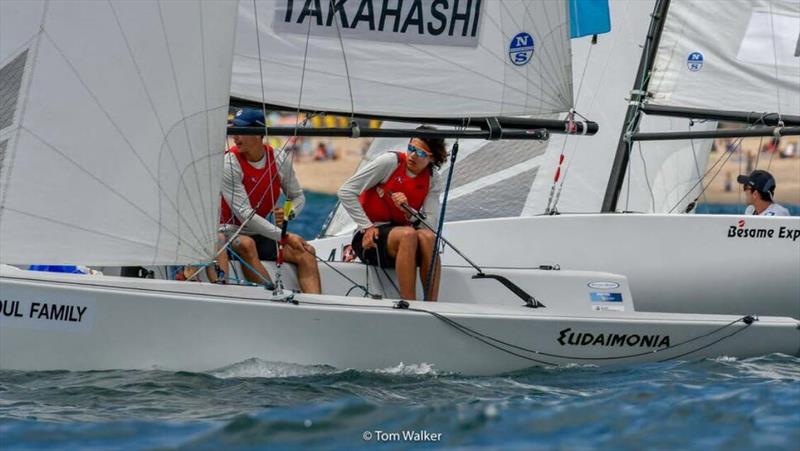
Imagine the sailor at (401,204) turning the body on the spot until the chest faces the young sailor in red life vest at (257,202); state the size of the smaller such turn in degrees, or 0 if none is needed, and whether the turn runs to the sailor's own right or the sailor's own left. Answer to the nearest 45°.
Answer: approximately 135° to the sailor's own right

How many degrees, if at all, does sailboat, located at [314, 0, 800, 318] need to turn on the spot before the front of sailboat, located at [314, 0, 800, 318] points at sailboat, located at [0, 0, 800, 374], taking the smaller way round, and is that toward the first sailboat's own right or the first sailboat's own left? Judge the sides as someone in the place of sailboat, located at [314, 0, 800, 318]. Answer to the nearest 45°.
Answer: approximately 45° to the first sailboat's own left

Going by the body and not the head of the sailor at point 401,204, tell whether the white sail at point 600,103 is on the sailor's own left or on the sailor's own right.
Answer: on the sailor's own left

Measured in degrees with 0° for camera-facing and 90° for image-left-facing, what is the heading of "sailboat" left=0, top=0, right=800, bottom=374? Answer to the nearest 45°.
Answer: approximately 90°

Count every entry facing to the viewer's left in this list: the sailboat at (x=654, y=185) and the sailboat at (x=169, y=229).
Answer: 2

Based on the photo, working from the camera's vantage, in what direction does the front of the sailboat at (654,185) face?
facing to the left of the viewer

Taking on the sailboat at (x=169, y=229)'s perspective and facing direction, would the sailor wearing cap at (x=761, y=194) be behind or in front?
behind
